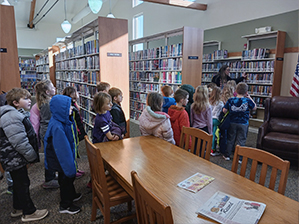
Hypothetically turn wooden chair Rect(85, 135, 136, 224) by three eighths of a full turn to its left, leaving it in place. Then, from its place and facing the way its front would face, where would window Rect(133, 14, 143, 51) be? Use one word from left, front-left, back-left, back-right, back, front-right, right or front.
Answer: right

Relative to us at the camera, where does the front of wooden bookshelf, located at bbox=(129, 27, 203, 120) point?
facing the viewer and to the left of the viewer

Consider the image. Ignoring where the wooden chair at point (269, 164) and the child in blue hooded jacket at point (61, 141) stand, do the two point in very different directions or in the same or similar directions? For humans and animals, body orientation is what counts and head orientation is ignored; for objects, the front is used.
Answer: very different directions

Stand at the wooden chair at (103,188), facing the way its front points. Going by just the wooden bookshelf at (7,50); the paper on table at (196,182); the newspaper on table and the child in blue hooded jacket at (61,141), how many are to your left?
2

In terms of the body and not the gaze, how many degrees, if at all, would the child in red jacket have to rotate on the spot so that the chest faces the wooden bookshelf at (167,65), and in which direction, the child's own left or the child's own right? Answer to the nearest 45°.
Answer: approximately 45° to the child's own left

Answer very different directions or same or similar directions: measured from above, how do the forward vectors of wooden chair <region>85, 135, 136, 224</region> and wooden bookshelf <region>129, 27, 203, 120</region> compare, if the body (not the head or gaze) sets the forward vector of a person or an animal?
very different directions

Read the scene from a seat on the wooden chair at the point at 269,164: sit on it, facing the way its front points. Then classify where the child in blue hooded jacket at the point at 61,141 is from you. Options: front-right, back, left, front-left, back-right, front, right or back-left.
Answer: front-right

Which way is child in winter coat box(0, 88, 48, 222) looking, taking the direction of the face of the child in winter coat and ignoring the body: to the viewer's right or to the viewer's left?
to the viewer's right

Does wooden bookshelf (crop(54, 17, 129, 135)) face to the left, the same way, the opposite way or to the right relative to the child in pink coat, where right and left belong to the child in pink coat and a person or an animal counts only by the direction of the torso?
the opposite way

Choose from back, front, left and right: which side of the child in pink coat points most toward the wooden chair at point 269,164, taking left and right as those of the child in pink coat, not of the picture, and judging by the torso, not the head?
right

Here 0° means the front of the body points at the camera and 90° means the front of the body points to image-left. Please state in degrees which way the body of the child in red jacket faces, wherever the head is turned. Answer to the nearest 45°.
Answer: approximately 225°

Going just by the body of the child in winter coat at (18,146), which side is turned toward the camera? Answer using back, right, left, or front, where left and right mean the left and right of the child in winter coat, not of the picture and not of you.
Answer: right
